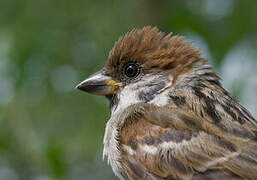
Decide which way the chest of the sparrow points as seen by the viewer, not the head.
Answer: to the viewer's left
